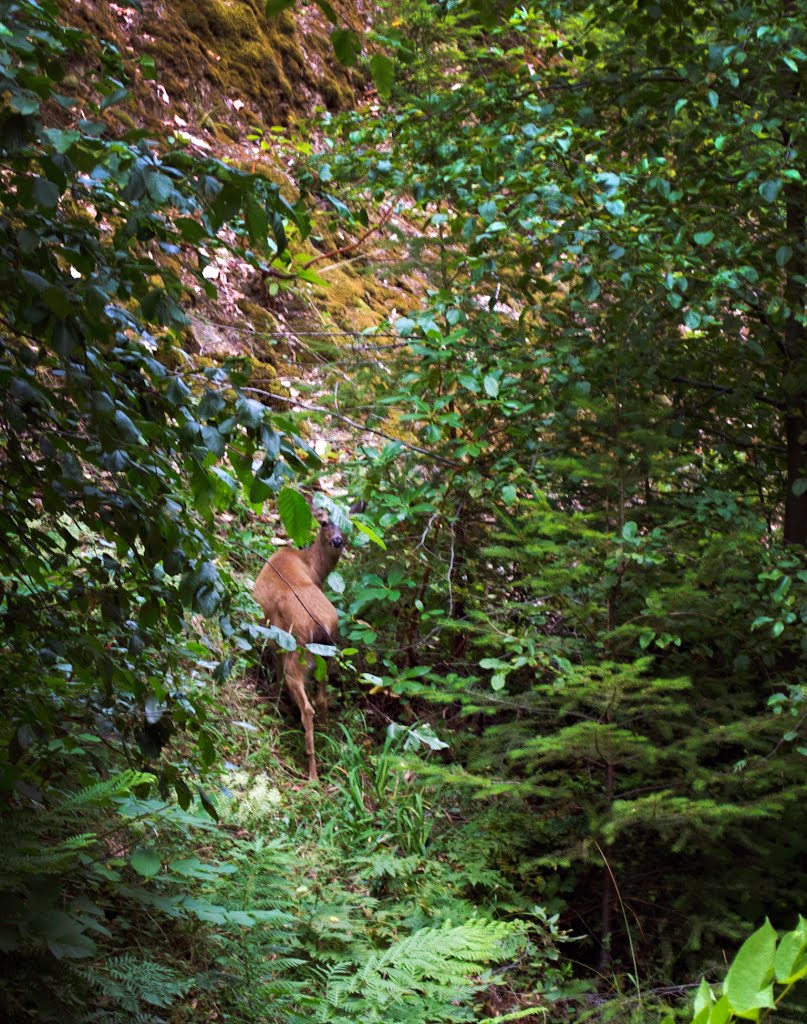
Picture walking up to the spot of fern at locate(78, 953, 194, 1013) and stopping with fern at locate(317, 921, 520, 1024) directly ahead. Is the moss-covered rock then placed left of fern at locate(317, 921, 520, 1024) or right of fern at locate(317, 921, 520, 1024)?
left

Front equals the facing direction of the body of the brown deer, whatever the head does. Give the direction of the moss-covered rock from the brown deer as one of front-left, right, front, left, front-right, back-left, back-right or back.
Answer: front-left

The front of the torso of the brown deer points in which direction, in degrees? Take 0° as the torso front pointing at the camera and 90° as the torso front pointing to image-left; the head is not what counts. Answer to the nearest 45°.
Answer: approximately 225°

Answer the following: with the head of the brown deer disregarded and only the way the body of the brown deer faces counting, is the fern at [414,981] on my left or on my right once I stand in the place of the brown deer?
on my right

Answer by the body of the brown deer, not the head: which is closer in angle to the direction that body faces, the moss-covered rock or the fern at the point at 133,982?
the moss-covered rock

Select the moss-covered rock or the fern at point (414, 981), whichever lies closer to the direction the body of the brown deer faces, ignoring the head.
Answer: the moss-covered rock
